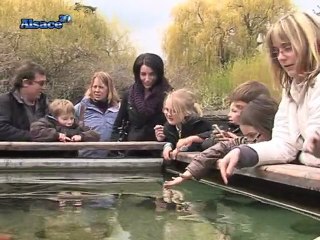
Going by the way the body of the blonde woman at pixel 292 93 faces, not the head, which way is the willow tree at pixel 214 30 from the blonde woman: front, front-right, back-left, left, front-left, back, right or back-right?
back-right

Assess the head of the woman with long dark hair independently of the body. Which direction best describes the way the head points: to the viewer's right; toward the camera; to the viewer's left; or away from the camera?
toward the camera

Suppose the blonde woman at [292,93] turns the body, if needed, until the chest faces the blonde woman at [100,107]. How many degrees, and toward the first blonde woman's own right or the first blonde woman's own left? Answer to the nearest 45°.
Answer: approximately 90° to the first blonde woman's own right

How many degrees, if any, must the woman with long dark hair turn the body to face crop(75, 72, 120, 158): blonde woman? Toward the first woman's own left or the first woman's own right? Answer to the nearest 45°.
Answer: approximately 135° to the first woman's own right

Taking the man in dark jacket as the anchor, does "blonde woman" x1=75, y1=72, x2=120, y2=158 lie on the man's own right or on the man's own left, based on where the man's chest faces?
on the man's own left

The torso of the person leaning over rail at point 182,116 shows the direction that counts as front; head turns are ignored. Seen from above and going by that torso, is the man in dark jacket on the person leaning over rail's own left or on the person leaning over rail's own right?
on the person leaning over rail's own right

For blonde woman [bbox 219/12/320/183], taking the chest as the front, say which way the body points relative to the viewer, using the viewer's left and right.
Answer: facing the viewer and to the left of the viewer

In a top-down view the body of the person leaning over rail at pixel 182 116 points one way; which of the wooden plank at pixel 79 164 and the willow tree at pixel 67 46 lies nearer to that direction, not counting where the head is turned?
the wooden plank

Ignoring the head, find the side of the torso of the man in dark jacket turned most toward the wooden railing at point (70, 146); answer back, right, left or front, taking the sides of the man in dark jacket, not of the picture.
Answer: front

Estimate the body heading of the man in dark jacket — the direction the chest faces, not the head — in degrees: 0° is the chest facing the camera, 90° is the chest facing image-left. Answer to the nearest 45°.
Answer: approximately 315°

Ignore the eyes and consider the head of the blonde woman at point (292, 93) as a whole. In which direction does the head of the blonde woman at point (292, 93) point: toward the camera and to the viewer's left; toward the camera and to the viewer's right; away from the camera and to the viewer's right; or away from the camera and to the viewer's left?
toward the camera and to the viewer's left

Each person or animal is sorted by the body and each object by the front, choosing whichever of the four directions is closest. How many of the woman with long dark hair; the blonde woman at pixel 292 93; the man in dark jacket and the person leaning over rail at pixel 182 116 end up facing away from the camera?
0

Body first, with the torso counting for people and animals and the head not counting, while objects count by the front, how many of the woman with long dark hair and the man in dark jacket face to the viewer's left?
0

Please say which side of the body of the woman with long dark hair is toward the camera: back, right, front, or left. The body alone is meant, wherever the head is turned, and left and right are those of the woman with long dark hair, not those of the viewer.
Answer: front

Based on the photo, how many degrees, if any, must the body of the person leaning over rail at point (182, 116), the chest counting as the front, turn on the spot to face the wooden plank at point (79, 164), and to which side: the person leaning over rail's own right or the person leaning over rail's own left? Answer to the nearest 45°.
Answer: approximately 45° to the person leaning over rail's own right

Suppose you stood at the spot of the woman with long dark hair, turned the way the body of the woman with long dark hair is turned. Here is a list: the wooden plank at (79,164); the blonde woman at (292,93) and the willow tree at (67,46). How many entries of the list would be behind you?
1
